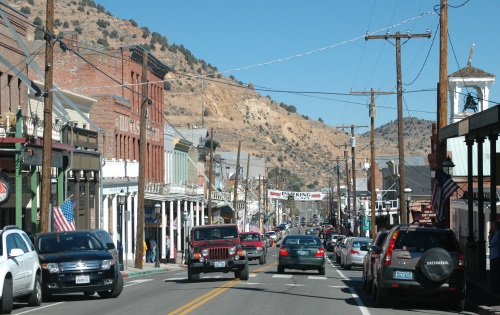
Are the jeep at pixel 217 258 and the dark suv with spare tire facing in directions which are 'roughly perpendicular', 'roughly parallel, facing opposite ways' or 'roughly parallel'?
roughly parallel, facing opposite ways

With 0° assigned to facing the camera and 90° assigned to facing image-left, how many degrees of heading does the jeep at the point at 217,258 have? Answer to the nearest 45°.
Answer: approximately 0°

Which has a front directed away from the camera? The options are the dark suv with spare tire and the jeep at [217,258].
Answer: the dark suv with spare tire

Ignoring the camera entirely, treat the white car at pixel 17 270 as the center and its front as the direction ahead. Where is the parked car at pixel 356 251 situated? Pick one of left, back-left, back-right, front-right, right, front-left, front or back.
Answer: back

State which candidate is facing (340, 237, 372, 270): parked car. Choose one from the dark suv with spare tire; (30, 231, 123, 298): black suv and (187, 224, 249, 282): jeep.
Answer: the dark suv with spare tire

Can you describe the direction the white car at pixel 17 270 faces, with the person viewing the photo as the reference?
facing the viewer and to the left of the viewer

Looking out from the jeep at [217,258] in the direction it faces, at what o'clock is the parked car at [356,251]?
The parked car is roughly at 7 o'clock from the jeep.

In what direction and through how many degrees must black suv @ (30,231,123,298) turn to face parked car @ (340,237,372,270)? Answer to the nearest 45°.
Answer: approximately 135° to its left

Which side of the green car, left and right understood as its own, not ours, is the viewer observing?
back

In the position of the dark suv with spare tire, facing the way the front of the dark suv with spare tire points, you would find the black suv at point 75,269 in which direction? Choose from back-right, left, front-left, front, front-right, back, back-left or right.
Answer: left

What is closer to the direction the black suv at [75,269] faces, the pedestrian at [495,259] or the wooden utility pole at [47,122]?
the pedestrian

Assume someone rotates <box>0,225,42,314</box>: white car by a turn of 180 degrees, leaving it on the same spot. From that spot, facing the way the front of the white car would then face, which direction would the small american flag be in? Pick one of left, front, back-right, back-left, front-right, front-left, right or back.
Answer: front-left

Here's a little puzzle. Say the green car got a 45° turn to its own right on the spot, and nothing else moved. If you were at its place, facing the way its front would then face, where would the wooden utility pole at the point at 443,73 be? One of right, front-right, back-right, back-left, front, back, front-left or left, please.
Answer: right

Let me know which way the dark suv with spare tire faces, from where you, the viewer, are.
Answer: facing away from the viewer

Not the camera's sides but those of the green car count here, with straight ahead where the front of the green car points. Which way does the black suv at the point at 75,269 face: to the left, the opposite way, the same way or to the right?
the opposite way

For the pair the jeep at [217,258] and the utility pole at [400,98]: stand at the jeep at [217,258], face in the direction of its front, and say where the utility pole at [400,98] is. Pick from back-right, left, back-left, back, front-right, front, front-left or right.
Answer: back-left

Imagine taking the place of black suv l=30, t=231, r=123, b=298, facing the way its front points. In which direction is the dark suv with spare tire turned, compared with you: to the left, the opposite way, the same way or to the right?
the opposite way

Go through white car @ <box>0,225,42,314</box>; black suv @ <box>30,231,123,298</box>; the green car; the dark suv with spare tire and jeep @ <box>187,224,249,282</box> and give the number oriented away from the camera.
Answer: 2

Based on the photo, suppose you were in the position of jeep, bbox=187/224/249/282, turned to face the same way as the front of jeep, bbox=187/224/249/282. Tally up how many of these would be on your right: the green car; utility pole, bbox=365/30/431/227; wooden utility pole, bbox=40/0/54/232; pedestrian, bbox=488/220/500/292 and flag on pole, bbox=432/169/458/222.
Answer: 1
